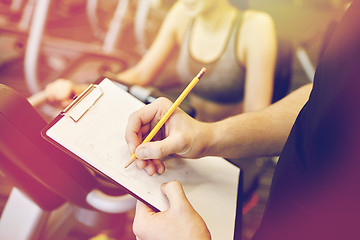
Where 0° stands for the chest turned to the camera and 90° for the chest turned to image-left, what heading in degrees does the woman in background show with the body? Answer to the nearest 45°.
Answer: approximately 45°
